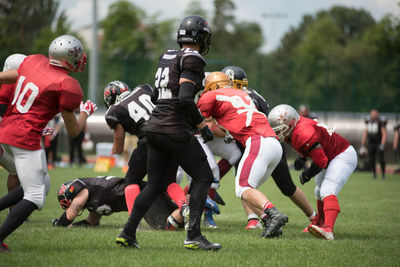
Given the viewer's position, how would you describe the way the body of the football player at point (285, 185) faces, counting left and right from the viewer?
facing the viewer and to the left of the viewer

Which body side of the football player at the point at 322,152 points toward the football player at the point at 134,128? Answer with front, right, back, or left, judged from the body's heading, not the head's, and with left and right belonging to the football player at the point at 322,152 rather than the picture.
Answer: front

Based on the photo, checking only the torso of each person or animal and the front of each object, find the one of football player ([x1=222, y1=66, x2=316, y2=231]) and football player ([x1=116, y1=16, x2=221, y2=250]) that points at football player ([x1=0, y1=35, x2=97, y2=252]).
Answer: football player ([x1=222, y1=66, x2=316, y2=231])

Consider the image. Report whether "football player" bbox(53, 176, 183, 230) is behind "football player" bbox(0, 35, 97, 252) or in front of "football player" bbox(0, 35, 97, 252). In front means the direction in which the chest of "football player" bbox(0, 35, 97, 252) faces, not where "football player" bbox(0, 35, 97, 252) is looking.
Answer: in front

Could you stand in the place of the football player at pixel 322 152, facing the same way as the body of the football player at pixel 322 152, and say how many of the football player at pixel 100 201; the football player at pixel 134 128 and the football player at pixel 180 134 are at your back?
0

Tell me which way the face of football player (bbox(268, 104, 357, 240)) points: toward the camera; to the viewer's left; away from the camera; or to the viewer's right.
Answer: to the viewer's left

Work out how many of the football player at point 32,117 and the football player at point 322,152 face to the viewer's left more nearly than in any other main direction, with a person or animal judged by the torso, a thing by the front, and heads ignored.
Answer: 1

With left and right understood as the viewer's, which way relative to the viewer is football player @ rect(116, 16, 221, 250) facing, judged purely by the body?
facing away from the viewer and to the right of the viewer

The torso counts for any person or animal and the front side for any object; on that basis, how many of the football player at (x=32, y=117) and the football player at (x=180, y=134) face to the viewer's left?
0

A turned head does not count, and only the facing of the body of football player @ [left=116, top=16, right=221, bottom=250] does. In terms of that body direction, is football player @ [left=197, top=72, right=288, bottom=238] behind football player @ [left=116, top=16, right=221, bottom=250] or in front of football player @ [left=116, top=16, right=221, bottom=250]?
in front

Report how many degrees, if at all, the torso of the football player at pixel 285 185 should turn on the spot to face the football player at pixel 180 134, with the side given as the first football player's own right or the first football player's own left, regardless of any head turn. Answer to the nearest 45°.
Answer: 0° — they already face them

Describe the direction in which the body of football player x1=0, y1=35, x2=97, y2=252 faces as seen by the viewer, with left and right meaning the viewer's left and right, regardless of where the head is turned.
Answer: facing away from the viewer and to the right of the viewer

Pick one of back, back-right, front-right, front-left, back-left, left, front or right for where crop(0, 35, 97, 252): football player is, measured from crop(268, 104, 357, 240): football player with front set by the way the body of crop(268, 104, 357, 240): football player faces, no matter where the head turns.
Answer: front-left

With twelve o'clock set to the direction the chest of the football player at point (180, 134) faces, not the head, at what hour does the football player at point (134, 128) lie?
the football player at point (134, 128) is roughly at 10 o'clock from the football player at point (180, 134).

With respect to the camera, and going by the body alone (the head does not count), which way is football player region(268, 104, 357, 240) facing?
to the viewer's left

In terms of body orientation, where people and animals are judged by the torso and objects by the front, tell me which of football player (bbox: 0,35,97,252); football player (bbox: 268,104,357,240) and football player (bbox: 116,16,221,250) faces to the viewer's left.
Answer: football player (bbox: 268,104,357,240)
